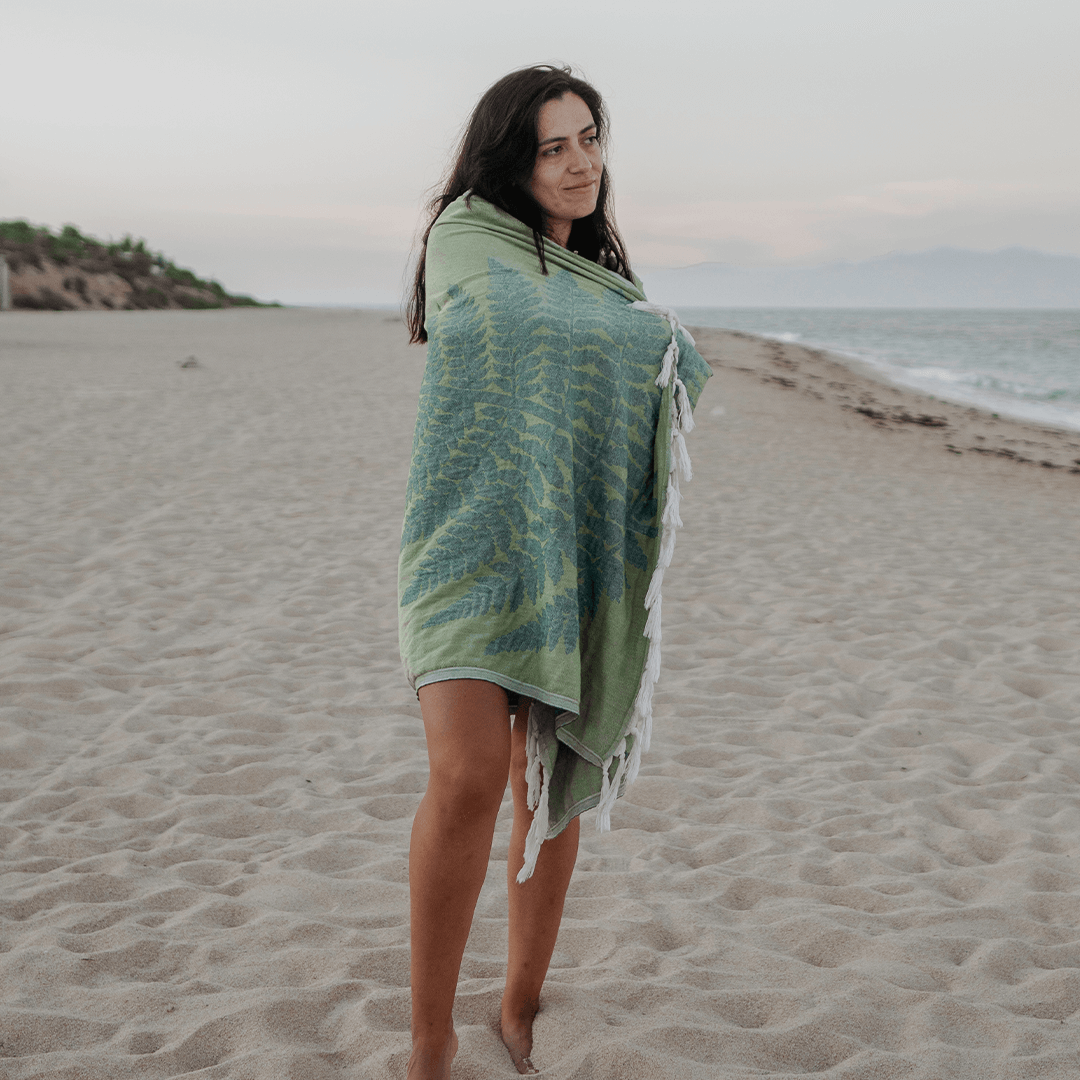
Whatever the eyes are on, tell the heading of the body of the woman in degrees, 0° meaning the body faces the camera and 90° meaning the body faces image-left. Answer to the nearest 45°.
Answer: approximately 315°

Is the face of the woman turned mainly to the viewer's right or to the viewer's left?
to the viewer's right

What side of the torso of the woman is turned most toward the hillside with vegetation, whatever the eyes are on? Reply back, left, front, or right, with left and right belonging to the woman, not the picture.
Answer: back
